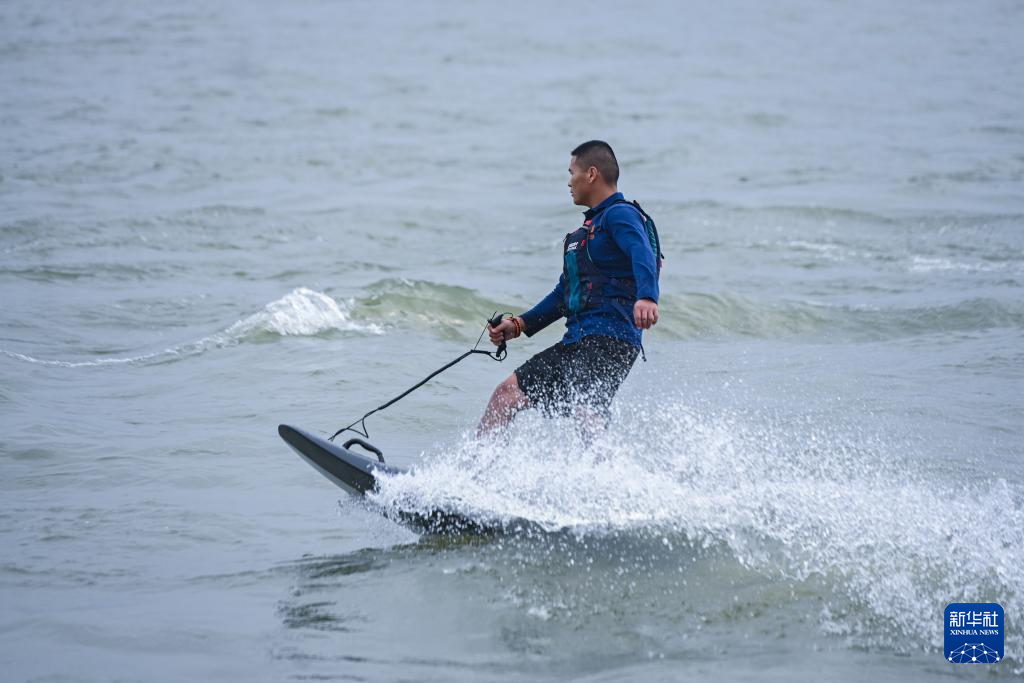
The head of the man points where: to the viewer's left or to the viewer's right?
to the viewer's left

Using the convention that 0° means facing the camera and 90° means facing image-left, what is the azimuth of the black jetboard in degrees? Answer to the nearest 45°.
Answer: approximately 90°

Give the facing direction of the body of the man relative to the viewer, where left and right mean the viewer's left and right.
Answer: facing to the left of the viewer
